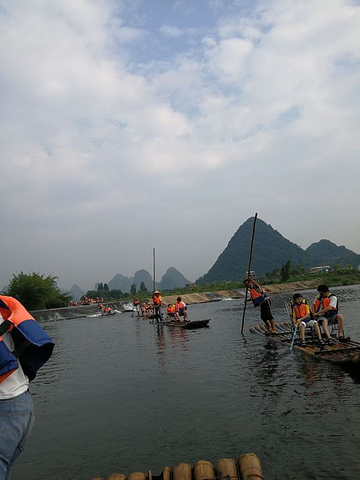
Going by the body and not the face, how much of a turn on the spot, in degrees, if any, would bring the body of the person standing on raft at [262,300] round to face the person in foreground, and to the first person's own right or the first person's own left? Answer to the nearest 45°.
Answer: approximately 90° to the first person's own left

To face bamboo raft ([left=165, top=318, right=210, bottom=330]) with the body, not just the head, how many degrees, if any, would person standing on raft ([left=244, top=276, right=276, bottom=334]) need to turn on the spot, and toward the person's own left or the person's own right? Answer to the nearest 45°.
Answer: approximately 45° to the person's own right

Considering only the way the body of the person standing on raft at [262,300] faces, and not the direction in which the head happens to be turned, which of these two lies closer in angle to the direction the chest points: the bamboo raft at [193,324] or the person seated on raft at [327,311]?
the bamboo raft

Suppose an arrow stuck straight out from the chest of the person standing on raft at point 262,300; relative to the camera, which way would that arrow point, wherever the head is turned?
to the viewer's left
